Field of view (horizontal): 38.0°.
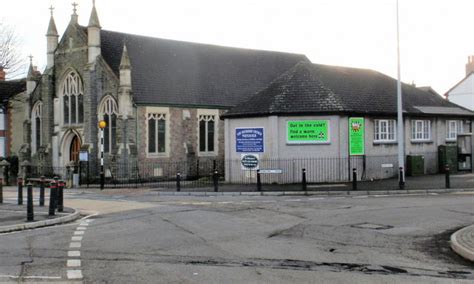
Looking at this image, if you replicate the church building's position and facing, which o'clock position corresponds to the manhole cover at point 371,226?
The manhole cover is roughly at 10 o'clock from the church building.

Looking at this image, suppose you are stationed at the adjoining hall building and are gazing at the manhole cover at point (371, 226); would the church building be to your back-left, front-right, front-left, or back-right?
back-right

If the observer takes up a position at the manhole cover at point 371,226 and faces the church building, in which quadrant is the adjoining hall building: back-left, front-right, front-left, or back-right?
front-right

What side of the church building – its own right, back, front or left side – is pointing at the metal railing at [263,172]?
left

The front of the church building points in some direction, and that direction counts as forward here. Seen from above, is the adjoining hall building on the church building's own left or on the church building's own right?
on the church building's own left

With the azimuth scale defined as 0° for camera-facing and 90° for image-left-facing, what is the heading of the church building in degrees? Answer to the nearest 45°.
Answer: approximately 45°
